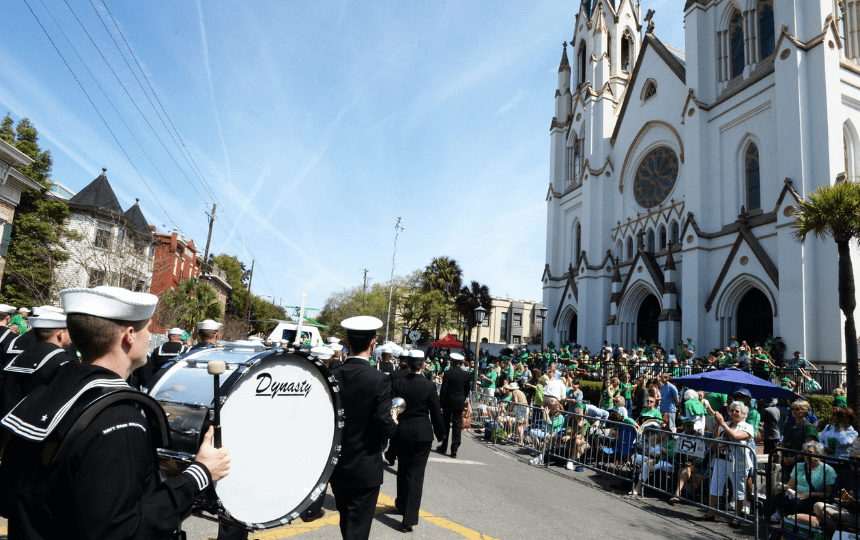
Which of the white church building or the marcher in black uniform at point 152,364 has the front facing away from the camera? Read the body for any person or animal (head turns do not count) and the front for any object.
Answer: the marcher in black uniform

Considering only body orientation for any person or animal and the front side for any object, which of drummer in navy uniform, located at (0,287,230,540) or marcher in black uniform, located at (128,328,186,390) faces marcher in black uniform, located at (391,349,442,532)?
the drummer in navy uniform

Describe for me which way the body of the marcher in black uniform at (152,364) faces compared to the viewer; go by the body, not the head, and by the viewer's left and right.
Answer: facing away from the viewer

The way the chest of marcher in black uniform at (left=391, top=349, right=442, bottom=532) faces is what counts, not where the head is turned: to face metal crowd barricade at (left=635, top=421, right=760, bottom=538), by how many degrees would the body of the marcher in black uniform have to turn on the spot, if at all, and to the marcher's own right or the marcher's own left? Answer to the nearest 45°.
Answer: approximately 45° to the marcher's own right

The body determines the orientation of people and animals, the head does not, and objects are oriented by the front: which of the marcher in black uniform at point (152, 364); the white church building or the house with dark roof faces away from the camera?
the marcher in black uniform

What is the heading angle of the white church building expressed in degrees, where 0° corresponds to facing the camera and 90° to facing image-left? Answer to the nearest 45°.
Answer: approximately 45°

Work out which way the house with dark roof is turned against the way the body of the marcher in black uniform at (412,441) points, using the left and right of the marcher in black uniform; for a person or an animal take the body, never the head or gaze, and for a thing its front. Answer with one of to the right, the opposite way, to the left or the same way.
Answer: to the right

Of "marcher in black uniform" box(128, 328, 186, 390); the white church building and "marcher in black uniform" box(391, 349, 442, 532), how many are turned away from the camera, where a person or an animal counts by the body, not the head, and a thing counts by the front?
2

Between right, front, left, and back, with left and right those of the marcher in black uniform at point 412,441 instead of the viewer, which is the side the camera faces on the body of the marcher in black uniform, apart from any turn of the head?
back

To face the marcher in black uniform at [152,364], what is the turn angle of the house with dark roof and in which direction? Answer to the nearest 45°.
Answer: approximately 45° to its right

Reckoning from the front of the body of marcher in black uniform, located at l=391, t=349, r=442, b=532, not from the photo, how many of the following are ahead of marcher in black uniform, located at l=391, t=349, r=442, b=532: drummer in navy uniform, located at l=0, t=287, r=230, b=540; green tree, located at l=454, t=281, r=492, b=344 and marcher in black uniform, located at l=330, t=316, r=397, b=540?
1

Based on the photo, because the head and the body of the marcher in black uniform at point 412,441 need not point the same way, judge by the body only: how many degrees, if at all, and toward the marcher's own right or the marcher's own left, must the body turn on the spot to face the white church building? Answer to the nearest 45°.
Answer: approximately 45° to the marcher's own right

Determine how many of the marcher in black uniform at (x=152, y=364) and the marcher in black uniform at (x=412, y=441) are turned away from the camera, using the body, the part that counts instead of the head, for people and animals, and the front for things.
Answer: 2

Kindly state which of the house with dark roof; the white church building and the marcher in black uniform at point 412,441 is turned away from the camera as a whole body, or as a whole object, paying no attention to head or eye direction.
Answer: the marcher in black uniform

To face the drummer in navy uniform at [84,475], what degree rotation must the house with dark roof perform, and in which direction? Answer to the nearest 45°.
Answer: approximately 45° to its right

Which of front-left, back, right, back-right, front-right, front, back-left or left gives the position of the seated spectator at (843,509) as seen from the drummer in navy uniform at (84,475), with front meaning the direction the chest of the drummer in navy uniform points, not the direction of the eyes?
front-right

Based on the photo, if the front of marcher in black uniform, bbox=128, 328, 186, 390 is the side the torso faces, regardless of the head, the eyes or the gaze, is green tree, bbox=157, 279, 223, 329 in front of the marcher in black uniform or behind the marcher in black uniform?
in front

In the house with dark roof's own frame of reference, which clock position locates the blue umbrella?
The blue umbrella is roughly at 1 o'clock from the house with dark roof.

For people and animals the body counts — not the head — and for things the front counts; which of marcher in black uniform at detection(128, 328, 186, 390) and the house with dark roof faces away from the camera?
the marcher in black uniform
